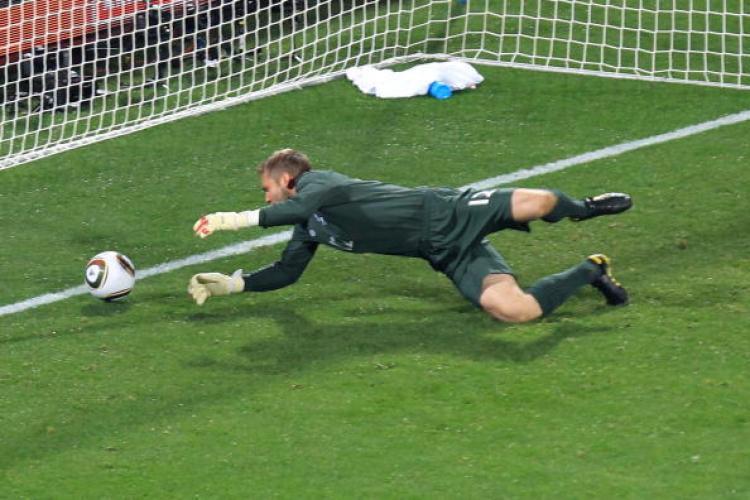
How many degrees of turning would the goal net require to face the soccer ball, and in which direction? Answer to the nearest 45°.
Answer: approximately 45° to its right

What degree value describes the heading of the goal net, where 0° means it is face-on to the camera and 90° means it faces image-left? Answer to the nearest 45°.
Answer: approximately 315°
